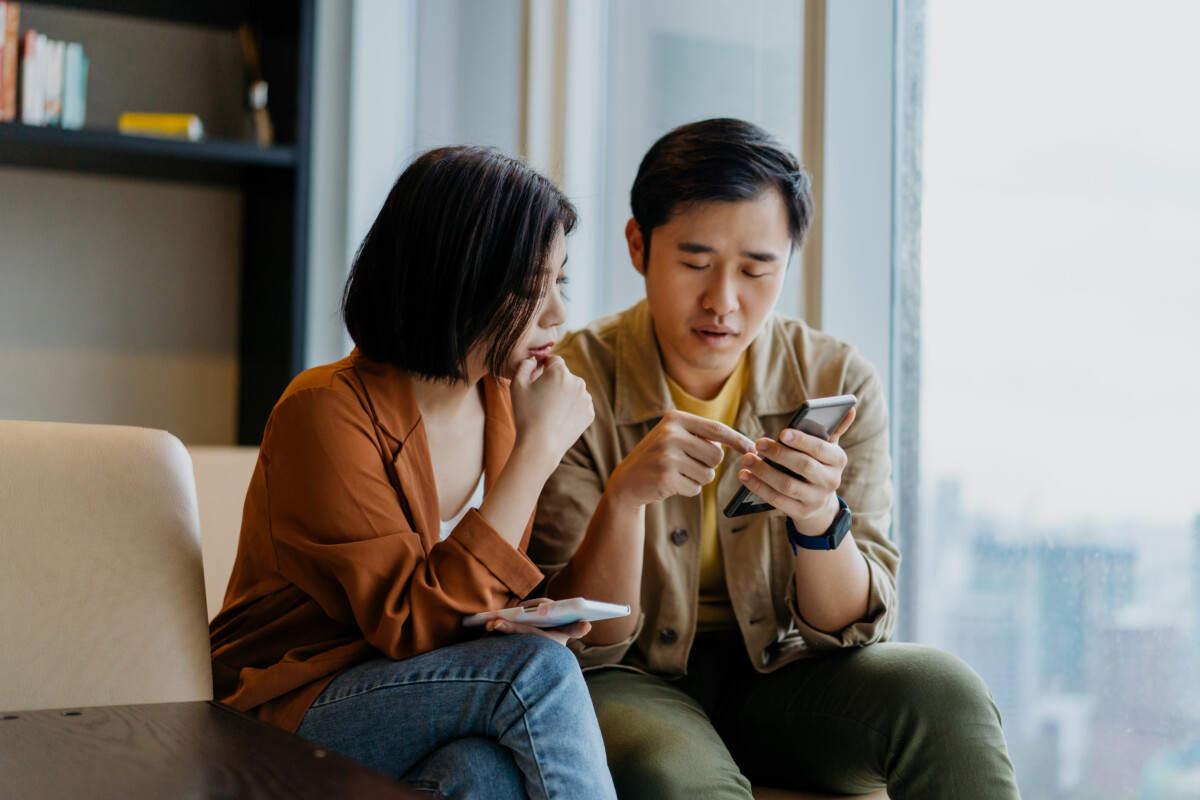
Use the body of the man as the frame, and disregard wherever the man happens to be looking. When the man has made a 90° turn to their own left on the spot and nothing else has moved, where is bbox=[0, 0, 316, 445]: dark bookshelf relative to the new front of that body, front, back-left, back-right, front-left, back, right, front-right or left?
back-left

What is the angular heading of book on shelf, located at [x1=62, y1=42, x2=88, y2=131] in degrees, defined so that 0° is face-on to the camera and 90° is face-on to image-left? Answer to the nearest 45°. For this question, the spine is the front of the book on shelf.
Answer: approximately 0°

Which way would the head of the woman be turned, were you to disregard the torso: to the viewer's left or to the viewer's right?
to the viewer's right

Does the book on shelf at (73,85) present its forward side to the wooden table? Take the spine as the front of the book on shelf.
yes
